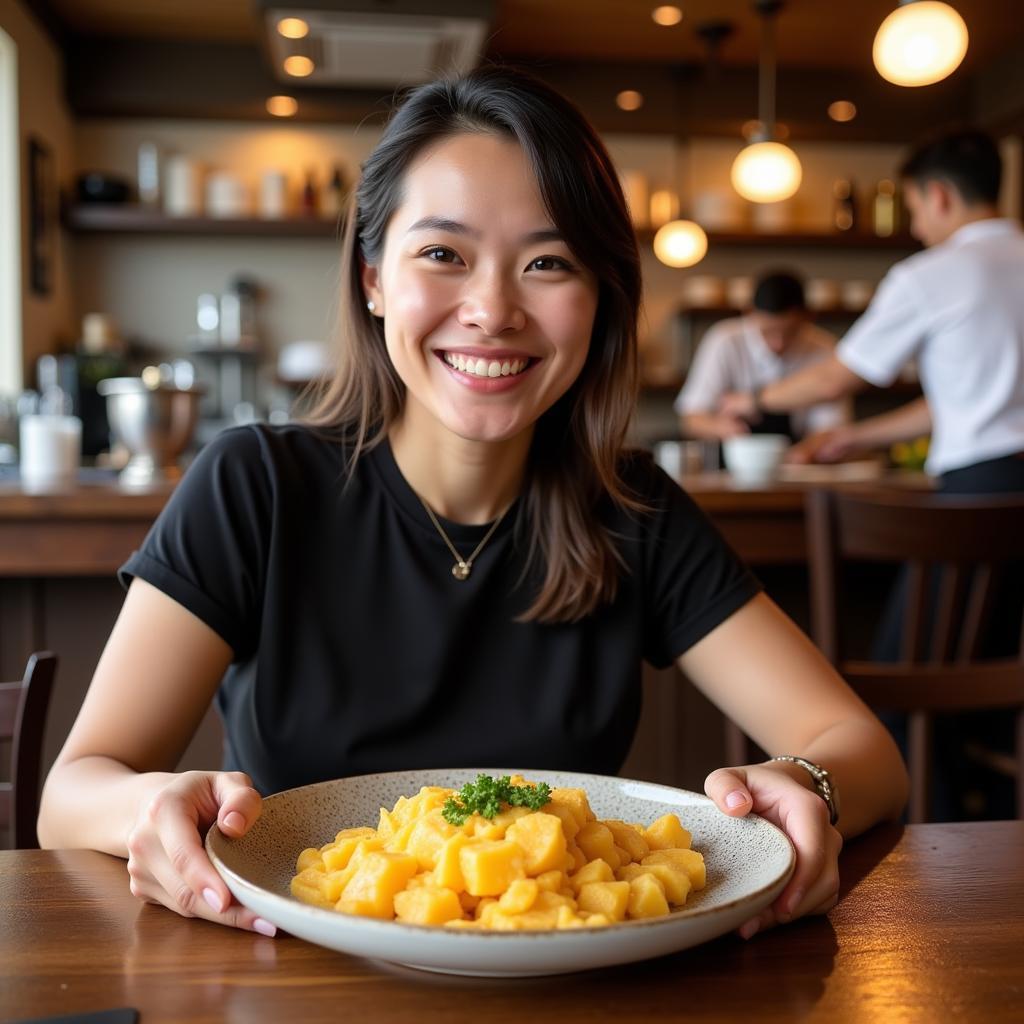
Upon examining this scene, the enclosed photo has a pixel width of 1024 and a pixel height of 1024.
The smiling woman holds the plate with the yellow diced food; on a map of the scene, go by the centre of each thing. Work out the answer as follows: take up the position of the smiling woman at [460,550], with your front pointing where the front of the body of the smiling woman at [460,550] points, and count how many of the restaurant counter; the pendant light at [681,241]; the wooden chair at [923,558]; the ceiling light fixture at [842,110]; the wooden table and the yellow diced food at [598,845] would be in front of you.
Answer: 2

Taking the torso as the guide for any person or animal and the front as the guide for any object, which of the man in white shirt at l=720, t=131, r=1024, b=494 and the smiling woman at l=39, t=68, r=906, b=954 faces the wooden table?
the smiling woman

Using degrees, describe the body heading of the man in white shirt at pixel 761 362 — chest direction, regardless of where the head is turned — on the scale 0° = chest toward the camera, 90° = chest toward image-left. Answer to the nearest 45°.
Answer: approximately 0°

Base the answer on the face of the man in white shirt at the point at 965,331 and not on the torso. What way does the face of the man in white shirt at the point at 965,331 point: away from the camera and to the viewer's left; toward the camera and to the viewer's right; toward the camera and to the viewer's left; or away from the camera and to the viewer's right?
away from the camera and to the viewer's left

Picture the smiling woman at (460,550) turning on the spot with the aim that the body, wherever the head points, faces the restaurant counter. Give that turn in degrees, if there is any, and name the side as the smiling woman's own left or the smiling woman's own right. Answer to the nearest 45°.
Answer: approximately 135° to the smiling woman's own right

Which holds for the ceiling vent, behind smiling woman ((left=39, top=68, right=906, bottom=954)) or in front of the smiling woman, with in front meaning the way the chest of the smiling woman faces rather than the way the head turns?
behind

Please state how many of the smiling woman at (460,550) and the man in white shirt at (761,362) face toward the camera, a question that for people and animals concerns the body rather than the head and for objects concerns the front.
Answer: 2

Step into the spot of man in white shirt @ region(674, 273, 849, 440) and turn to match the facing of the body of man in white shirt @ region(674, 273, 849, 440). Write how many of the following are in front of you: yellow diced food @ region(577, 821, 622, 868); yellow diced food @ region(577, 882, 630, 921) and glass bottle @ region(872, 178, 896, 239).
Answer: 2
